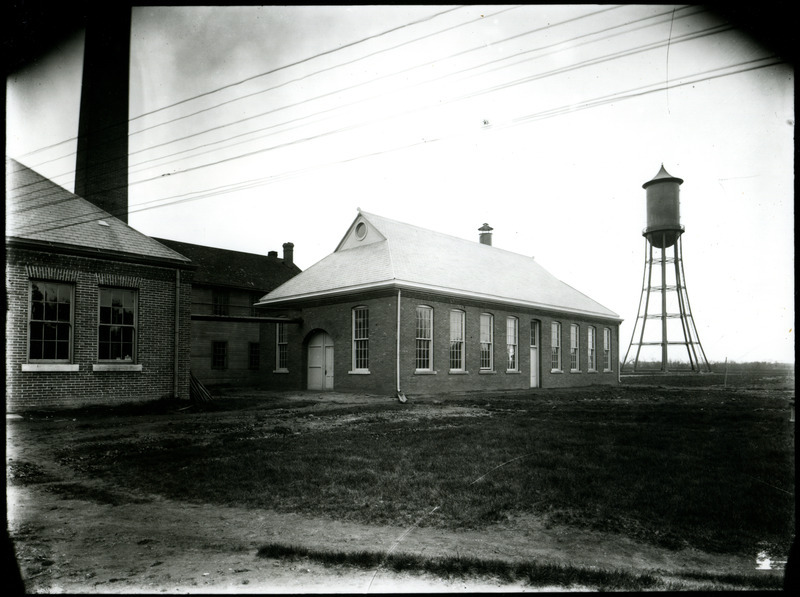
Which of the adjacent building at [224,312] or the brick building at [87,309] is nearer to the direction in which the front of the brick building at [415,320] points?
the brick building
